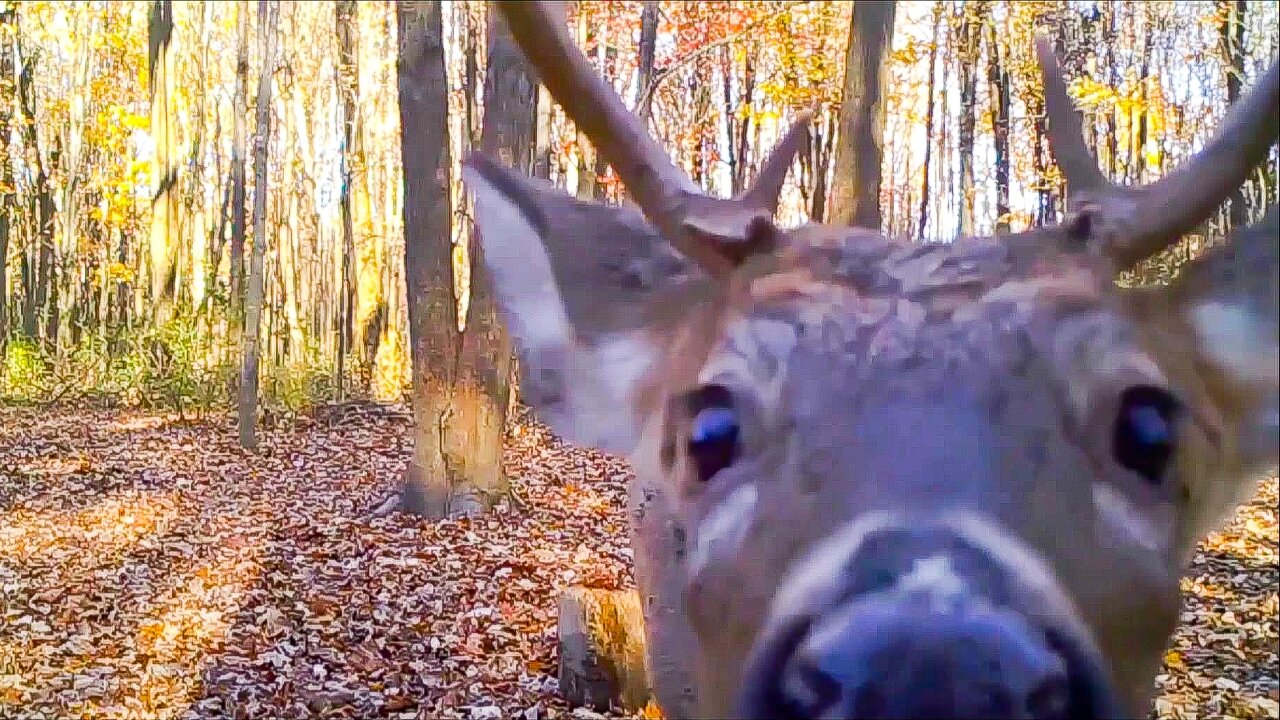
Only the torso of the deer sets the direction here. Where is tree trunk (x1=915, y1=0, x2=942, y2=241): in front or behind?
behind

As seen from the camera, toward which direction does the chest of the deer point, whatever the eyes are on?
toward the camera

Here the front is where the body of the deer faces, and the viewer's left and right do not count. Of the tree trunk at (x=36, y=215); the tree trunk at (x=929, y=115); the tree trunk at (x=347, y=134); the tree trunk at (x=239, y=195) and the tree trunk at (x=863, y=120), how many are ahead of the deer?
0

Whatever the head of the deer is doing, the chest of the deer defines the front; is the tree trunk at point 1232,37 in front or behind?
behind

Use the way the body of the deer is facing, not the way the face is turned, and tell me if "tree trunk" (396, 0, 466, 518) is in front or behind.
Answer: behind

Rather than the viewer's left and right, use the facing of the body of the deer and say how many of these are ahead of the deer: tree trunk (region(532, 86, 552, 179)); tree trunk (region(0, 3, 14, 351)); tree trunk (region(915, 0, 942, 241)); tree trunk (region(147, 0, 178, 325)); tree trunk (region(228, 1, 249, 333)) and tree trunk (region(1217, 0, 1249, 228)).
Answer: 0

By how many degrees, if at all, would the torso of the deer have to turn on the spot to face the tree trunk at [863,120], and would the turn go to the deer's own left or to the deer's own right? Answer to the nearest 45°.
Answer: approximately 180°

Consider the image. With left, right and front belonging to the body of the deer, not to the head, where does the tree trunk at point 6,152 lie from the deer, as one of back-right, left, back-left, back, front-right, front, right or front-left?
back-right

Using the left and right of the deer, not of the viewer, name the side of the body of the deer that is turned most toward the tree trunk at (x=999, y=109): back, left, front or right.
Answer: back

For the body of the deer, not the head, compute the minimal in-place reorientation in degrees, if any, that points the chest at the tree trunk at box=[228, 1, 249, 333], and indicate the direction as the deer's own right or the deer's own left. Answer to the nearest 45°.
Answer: approximately 135° to the deer's own right

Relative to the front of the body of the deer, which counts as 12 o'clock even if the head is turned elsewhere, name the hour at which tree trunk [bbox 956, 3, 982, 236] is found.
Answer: The tree trunk is roughly at 6 o'clock from the deer.

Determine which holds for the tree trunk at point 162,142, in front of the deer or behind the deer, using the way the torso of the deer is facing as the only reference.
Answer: behind

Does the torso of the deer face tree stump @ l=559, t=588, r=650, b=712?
no
